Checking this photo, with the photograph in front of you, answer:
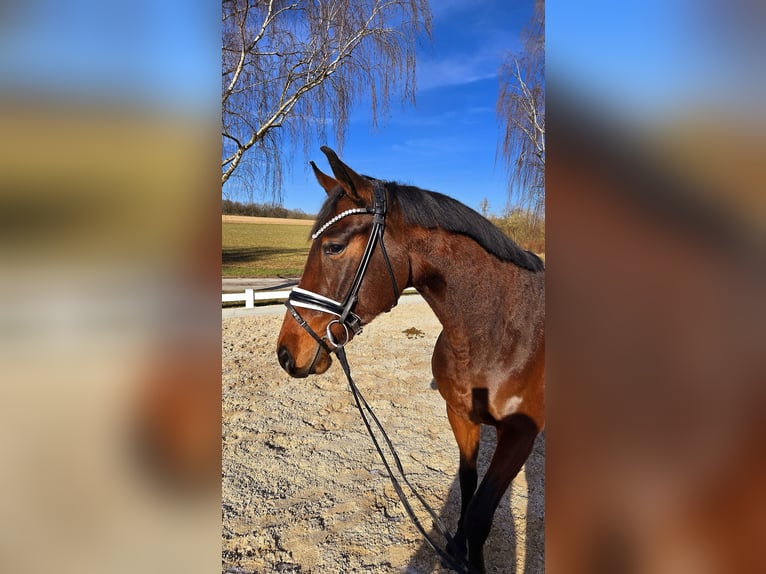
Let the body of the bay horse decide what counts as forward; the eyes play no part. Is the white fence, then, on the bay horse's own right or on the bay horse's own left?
on the bay horse's own right

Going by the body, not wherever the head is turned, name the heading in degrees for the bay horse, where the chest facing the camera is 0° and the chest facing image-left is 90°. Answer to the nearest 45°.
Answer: approximately 45°
